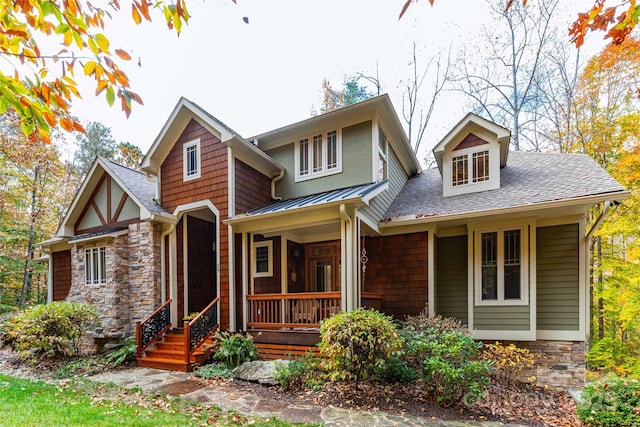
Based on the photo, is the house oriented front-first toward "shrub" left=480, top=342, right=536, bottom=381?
no

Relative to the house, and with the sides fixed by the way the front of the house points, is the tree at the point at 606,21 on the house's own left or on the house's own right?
on the house's own left

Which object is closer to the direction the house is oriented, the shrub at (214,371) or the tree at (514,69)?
the shrub

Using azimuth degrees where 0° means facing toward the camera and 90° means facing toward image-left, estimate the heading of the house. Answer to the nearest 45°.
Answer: approximately 45°

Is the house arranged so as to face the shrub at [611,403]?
no

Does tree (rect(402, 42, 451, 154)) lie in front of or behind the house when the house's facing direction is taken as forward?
behind

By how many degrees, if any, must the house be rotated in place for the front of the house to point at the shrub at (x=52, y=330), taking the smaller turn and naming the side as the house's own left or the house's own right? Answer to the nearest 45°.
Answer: approximately 45° to the house's own right

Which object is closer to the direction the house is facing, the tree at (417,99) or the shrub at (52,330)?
the shrub

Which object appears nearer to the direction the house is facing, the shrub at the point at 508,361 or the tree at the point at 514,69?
the shrub

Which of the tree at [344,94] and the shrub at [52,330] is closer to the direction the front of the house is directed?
the shrub

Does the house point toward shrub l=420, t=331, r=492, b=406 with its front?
no

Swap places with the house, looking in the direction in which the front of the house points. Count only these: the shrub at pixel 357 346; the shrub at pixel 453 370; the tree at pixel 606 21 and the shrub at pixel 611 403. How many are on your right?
0

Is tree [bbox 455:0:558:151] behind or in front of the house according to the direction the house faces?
behind
